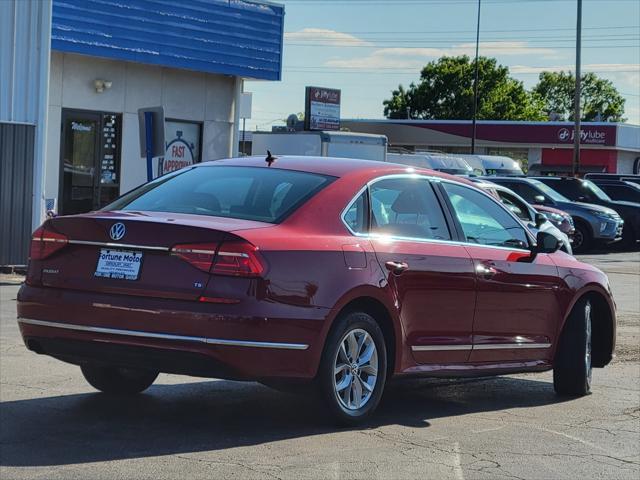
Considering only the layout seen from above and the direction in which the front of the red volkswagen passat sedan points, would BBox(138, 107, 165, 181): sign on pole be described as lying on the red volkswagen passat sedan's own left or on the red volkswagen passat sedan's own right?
on the red volkswagen passat sedan's own left

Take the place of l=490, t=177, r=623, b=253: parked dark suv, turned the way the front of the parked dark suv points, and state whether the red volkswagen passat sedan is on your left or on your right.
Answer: on your right

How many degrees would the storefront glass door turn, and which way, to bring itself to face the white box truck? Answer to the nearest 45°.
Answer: approximately 90° to its left

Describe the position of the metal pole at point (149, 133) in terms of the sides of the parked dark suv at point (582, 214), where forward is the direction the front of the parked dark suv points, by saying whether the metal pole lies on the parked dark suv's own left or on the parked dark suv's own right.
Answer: on the parked dark suv's own right

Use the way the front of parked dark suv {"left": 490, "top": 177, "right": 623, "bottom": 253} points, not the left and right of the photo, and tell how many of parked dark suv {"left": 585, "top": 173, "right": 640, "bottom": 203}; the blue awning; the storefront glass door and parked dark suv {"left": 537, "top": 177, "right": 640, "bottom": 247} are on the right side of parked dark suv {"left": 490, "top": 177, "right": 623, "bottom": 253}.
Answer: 2

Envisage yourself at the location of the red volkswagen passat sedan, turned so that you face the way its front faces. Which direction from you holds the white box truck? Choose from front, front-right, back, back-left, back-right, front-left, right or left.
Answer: front-left

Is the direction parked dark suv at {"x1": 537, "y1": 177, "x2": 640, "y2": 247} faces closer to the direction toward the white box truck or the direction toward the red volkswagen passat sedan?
the red volkswagen passat sedan

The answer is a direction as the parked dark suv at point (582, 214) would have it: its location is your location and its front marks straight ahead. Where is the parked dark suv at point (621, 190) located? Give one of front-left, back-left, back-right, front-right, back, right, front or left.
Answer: back-left

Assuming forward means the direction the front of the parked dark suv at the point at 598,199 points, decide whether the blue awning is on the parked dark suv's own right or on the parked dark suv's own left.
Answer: on the parked dark suv's own right

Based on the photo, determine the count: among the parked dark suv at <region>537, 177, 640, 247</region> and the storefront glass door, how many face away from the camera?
0

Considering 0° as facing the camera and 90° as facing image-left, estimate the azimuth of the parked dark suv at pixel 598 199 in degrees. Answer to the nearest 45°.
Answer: approximately 315°

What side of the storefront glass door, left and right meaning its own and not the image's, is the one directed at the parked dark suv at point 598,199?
left

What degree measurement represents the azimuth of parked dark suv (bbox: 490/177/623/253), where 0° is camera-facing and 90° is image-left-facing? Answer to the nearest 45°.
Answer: approximately 315°

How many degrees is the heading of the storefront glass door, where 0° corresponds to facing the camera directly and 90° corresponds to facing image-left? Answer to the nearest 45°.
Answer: approximately 315°

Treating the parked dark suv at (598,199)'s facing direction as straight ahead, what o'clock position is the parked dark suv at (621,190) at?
the parked dark suv at (621,190) is roughly at 8 o'clock from the parked dark suv at (598,199).
